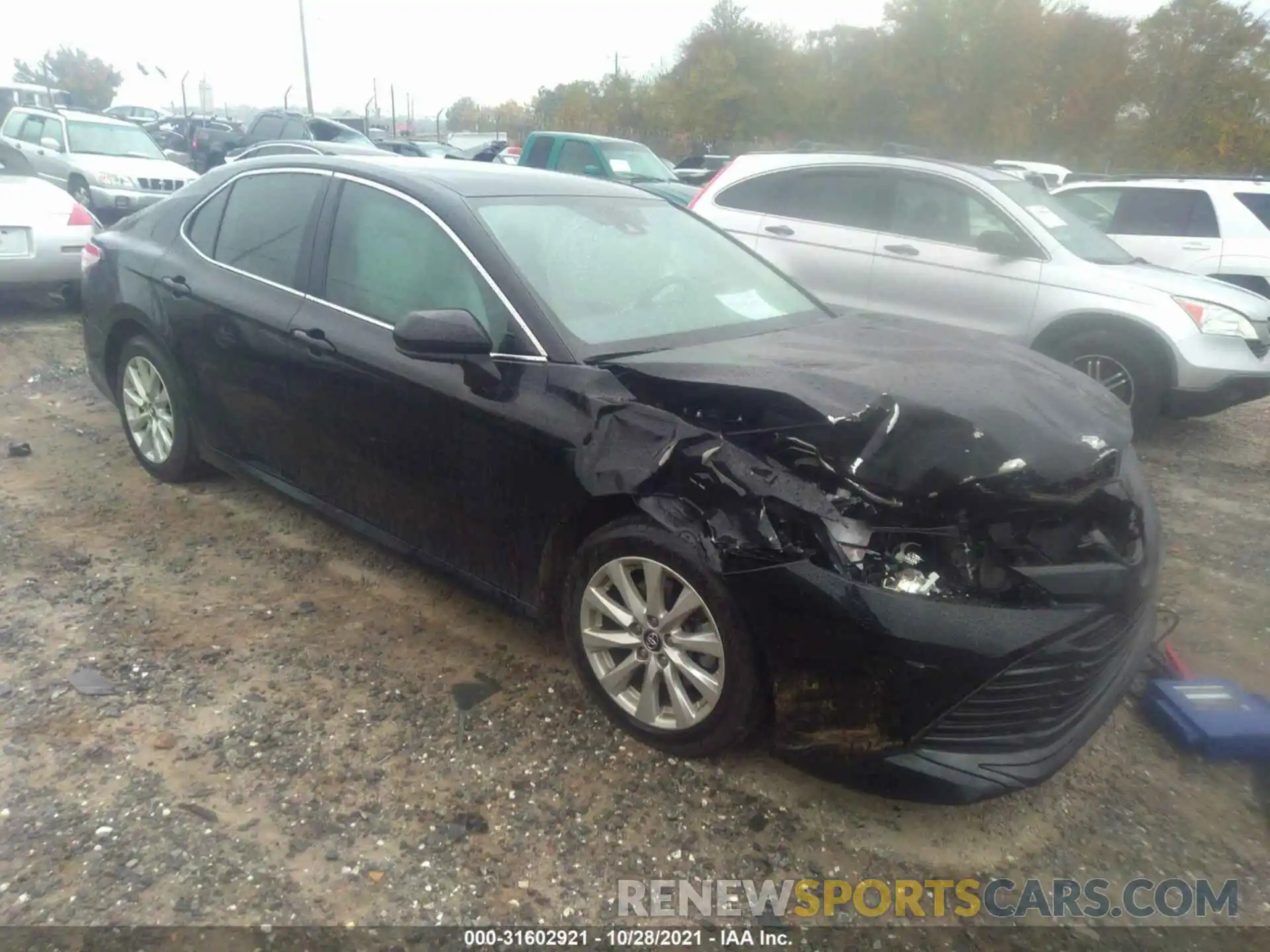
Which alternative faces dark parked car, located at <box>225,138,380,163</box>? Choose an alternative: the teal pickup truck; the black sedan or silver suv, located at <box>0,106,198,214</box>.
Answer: the silver suv

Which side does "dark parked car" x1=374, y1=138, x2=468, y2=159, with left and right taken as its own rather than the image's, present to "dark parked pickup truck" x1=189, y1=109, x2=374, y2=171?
right

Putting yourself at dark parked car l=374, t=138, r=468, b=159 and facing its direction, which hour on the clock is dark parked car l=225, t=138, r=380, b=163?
dark parked car l=225, t=138, r=380, b=163 is roughly at 2 o'clock from dark parked car l=374, t=138, r=468, b=159.

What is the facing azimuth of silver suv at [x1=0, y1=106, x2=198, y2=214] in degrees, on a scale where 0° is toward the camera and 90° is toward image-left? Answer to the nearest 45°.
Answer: approximately 315°

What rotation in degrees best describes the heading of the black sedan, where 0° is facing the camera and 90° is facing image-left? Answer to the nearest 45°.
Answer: approximately 315°

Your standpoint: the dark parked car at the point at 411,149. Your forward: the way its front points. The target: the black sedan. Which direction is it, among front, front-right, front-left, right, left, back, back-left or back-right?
front-right

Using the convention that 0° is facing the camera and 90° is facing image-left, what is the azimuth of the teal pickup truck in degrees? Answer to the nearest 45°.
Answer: approximately 315°

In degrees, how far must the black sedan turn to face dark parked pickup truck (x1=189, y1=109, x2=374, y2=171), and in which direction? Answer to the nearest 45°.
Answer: approximately 135° to its left
